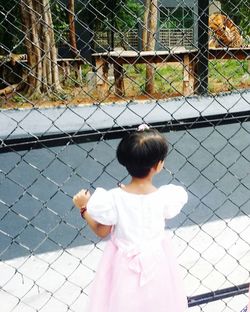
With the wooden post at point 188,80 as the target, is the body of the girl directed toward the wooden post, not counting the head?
yes

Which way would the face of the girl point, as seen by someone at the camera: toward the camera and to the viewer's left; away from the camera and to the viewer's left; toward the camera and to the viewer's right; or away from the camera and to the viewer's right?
away from the camera and to the viewer's right

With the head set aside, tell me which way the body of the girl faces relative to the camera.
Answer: away from the camera
